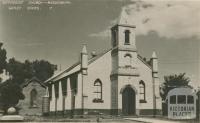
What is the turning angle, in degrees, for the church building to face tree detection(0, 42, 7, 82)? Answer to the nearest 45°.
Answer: approximately 90° to its right

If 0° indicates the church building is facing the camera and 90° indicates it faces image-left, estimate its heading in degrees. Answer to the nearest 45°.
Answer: approximately 315°

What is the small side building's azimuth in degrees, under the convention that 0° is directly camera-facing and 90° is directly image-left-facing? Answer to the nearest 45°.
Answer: approximately 0°

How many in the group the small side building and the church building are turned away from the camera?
0

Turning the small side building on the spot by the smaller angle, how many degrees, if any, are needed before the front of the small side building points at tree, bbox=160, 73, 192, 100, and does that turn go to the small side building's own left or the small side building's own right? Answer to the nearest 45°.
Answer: approximately 45° to the small side building's own left
